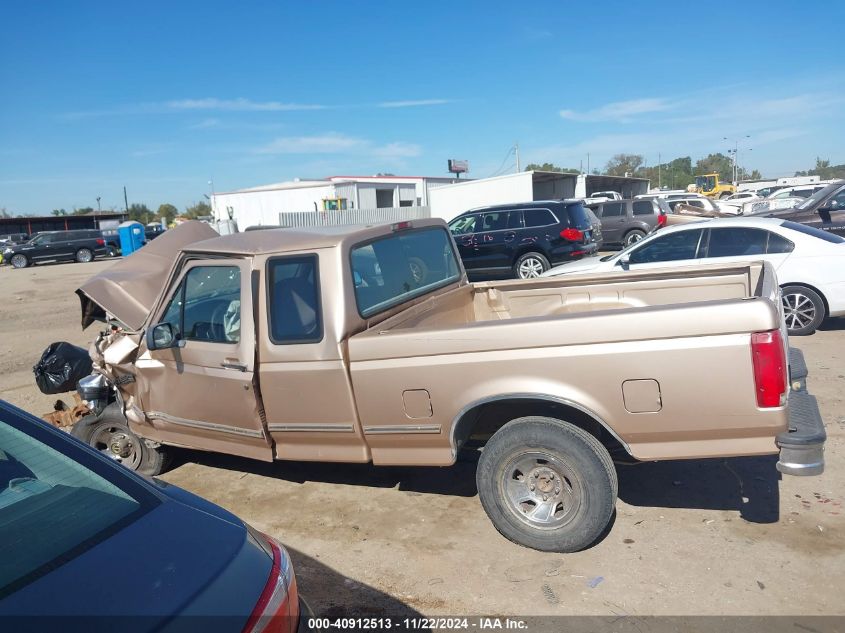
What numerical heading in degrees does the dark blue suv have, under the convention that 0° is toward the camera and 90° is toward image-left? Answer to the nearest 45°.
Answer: approximately 135°

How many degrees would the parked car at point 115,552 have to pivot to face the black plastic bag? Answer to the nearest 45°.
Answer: approximately 45° to its right

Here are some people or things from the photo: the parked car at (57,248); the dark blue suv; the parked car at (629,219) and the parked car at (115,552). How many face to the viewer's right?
0

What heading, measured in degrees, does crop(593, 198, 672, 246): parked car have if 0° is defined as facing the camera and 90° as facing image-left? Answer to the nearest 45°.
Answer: approximately 135°

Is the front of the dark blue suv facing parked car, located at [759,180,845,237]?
no

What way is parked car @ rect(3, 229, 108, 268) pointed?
to the viewer's left

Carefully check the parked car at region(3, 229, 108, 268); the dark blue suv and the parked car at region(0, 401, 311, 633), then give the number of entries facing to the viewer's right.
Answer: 0

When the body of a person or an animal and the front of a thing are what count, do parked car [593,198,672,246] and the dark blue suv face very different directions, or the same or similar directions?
same or similar directions

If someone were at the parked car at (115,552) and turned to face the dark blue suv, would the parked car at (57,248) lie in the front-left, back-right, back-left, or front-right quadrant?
front-left

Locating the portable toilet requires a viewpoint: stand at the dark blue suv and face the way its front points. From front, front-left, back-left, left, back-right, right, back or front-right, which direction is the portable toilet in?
front

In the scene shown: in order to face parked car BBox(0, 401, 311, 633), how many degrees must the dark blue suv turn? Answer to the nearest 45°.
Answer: approximately 135° to its left

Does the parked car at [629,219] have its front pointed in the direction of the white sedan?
no

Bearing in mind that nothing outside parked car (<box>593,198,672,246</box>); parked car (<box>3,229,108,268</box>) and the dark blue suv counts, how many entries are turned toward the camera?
0

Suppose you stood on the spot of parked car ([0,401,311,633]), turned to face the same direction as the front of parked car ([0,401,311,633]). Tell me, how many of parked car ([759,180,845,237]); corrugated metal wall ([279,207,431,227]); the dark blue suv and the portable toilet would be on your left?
0

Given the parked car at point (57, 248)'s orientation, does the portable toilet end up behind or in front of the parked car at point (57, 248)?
behind

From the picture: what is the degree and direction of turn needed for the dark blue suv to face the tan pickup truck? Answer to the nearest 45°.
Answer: approximately 135° to its left

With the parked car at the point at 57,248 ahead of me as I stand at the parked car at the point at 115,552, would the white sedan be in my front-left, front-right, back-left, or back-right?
front-right
